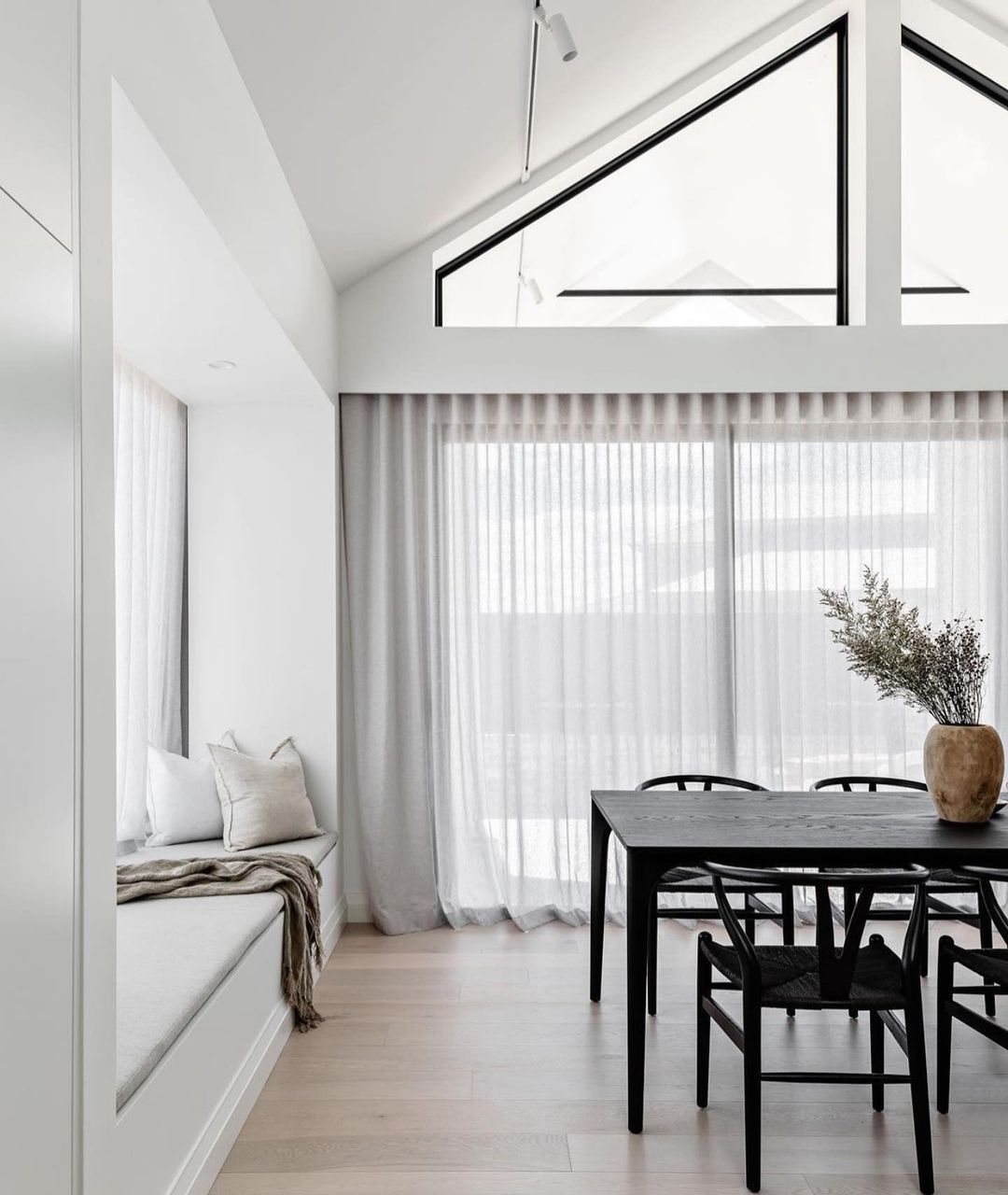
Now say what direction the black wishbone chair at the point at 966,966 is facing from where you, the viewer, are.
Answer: facing away from the viewer and to the left of the viewer

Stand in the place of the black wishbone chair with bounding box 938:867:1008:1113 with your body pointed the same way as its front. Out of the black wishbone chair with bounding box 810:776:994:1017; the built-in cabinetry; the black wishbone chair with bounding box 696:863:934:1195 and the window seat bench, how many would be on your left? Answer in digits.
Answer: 3

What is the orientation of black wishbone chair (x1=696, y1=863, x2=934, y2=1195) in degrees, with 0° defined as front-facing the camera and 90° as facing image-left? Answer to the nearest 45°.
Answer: approximately 180°

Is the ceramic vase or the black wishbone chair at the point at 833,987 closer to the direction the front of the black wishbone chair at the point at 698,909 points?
the black wishbone chair

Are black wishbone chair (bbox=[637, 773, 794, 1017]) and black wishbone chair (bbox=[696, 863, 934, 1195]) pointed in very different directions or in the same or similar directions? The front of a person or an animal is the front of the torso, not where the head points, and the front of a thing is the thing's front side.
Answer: very different directions

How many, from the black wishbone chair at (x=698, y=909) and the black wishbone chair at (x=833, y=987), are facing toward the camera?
1

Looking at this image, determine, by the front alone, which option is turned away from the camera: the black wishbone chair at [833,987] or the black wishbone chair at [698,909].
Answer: the black wishbone chair at [833,987]

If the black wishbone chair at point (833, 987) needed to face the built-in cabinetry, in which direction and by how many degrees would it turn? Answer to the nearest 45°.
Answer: approximately 135° to its left

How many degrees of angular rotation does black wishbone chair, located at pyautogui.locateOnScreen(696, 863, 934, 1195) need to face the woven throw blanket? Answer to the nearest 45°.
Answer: approximately 90° to its left
